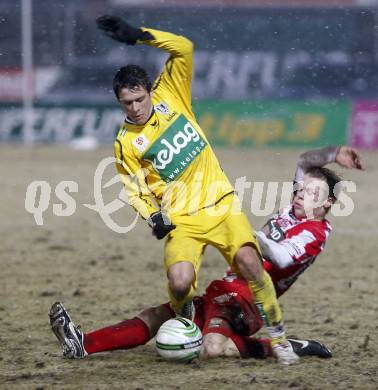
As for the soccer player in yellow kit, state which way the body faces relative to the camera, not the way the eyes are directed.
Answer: toward the camera
